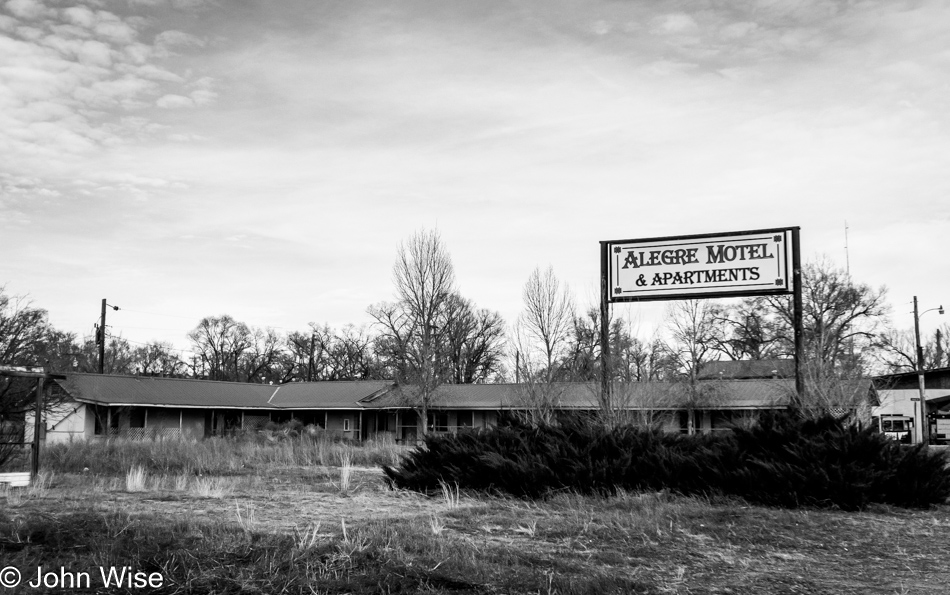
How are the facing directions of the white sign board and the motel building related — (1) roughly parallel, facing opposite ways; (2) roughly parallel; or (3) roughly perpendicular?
roughly parallel

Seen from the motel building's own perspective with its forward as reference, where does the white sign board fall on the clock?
The white sign board is roughly at 11 o'clock from the motel building.

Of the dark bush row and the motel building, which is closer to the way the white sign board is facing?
the dark bush row

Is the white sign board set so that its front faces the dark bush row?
yes

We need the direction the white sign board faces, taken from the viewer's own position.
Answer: facing the viewer

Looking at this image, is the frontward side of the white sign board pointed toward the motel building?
no

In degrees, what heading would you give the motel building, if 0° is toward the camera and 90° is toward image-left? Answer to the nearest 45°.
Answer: approximately 0°
